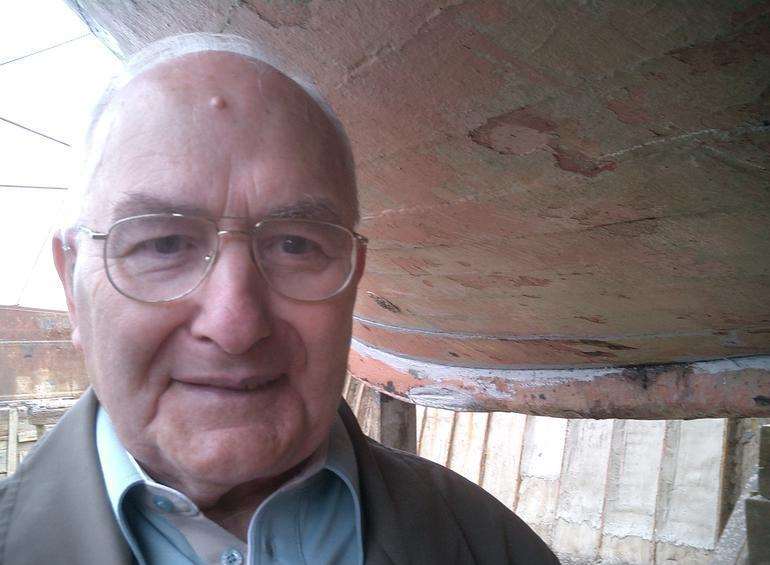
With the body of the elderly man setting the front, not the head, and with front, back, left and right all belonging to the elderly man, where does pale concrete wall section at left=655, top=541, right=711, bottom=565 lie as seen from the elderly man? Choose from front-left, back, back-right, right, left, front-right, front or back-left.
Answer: back-left

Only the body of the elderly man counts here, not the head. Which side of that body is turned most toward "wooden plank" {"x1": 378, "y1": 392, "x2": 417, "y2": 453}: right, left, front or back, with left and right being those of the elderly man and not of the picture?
back

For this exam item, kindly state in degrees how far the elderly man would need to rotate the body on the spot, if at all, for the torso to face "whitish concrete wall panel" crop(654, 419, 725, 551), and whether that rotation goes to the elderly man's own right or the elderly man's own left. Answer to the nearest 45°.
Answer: approximately 135° to the elderly man's own left

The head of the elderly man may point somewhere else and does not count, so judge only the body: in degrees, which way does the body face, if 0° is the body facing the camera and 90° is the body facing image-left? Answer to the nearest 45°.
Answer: approximately 0°

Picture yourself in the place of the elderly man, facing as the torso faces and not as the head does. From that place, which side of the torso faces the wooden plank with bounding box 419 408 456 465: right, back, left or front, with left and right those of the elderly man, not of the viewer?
back

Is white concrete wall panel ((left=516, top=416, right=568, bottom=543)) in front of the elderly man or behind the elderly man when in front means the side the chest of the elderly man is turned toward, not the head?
behind

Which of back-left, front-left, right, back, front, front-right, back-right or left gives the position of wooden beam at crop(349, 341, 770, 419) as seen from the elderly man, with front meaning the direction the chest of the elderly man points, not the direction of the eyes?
back-left

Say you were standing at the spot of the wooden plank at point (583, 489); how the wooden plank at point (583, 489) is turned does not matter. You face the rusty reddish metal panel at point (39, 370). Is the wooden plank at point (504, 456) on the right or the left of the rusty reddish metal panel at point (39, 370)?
right

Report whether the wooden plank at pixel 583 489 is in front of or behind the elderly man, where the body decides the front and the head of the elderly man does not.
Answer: behind

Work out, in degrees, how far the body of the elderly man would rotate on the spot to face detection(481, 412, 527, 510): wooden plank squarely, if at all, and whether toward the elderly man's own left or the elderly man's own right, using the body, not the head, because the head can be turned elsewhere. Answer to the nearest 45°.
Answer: approximately 135° to the elderly man's own left

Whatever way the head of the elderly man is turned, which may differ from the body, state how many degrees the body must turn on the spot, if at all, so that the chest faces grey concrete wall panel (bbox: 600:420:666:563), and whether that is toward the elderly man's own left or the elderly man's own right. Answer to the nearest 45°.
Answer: approximately 135° to the elderly man's own left
